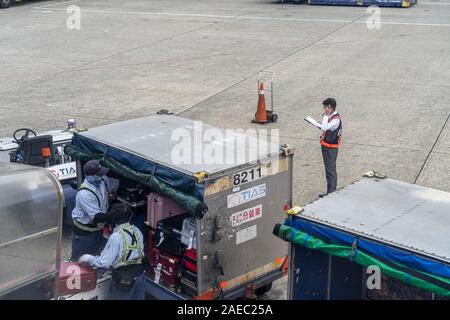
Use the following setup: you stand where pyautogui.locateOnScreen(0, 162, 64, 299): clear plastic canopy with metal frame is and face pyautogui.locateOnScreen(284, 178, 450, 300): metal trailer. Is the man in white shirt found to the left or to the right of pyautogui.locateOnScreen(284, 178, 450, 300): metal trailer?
left

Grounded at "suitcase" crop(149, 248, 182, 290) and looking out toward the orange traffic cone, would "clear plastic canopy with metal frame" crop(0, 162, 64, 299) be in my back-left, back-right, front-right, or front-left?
back-left

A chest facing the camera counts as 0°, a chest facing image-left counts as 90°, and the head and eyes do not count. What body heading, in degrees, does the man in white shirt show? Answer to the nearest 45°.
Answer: approximately 90°

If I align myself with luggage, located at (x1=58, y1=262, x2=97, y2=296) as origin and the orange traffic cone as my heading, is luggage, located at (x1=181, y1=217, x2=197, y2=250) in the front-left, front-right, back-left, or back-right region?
front-right

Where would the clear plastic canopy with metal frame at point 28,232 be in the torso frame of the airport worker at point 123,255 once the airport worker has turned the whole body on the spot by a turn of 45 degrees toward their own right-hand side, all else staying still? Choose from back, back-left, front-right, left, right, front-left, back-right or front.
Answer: back-left

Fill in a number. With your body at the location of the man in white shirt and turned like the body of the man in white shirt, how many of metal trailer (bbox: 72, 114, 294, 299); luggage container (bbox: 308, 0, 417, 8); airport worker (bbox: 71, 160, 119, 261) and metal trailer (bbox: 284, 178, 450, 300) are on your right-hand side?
1

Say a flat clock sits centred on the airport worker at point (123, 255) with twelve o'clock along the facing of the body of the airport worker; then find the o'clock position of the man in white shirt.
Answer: The man in white shirt is roughly at 3 o'clock from the airport worker.

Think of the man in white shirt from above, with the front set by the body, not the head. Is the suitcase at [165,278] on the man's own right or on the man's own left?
on the man's own left

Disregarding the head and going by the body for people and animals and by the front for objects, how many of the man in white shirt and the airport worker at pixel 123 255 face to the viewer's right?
0
